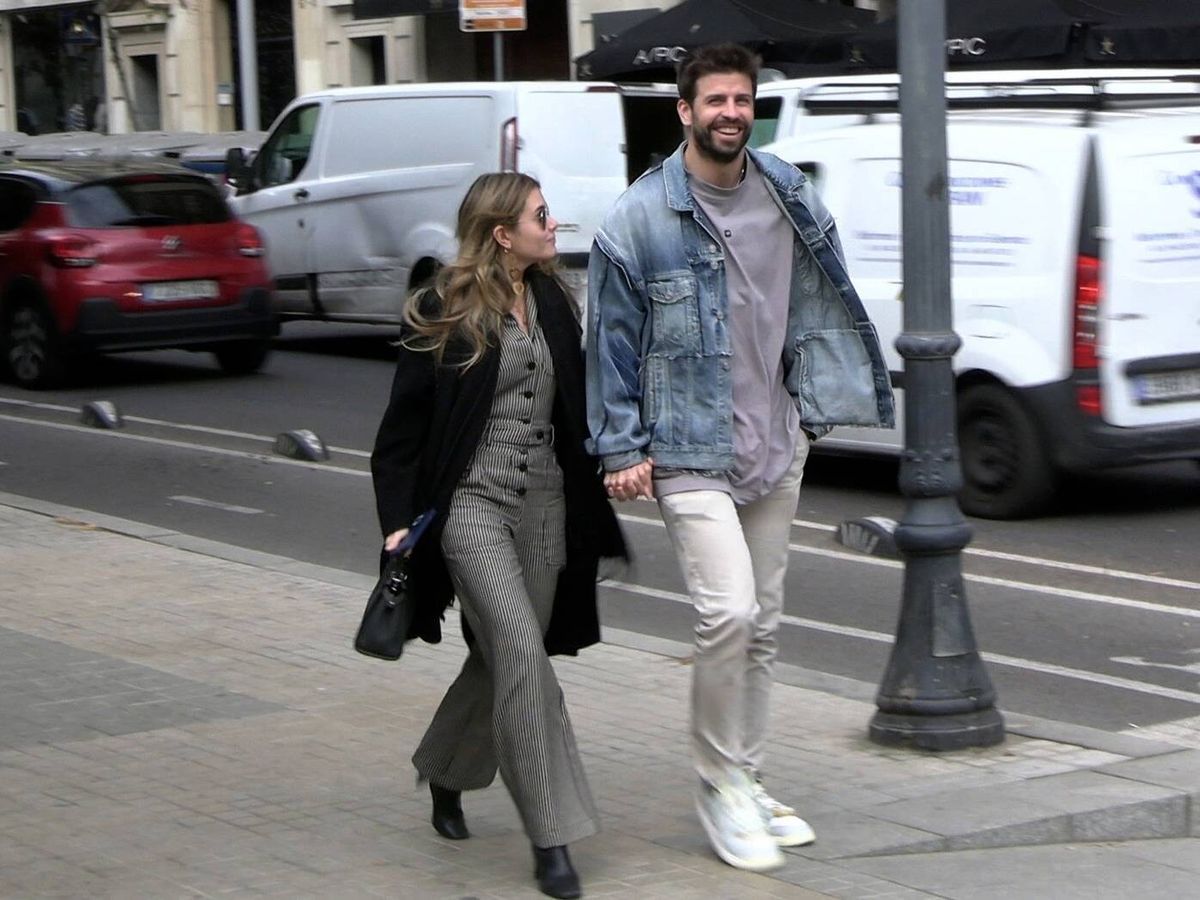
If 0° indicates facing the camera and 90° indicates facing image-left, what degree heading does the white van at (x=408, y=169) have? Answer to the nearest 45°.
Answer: approximately 135°

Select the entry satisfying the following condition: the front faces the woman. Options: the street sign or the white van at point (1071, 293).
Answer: the street sign

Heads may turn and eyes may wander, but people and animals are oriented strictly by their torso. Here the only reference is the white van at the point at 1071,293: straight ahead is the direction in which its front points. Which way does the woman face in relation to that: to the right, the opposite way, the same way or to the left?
the opposite way

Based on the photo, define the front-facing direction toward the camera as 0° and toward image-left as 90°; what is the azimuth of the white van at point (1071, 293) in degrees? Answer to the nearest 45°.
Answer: approximately 135°

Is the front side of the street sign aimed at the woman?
yes

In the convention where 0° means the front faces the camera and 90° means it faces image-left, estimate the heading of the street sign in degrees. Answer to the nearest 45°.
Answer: approximately 0°

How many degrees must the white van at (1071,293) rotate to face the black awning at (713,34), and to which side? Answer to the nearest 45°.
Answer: approximately 45° to its right

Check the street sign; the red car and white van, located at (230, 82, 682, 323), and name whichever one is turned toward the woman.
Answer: the street sign

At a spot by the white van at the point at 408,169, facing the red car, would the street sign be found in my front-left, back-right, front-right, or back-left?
back-right

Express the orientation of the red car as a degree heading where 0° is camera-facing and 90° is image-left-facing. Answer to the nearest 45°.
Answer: approximately 135°

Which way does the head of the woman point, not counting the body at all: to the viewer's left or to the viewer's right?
to the viewer's right

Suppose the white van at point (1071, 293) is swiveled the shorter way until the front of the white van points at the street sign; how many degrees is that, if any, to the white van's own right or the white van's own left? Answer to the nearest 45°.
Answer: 0° — it already faces it

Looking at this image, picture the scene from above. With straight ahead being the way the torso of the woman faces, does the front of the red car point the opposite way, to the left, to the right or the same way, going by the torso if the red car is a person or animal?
the opposite way

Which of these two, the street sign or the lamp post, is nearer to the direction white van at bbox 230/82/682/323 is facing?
the street sign

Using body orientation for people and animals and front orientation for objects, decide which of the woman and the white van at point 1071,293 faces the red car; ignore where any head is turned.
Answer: the white van

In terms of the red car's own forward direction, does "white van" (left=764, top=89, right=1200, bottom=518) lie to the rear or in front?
to the rear

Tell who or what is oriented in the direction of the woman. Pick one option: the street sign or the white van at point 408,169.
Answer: the street sign

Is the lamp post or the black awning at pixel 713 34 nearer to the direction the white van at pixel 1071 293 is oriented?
the black awning
